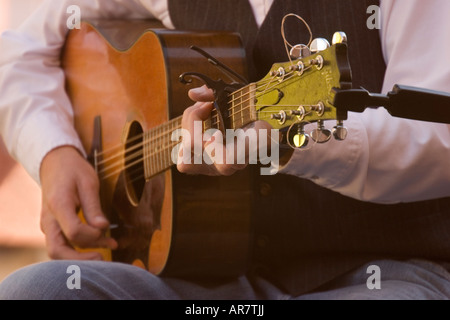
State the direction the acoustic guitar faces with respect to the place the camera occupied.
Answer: facing the viewer and to the left of the viewer
